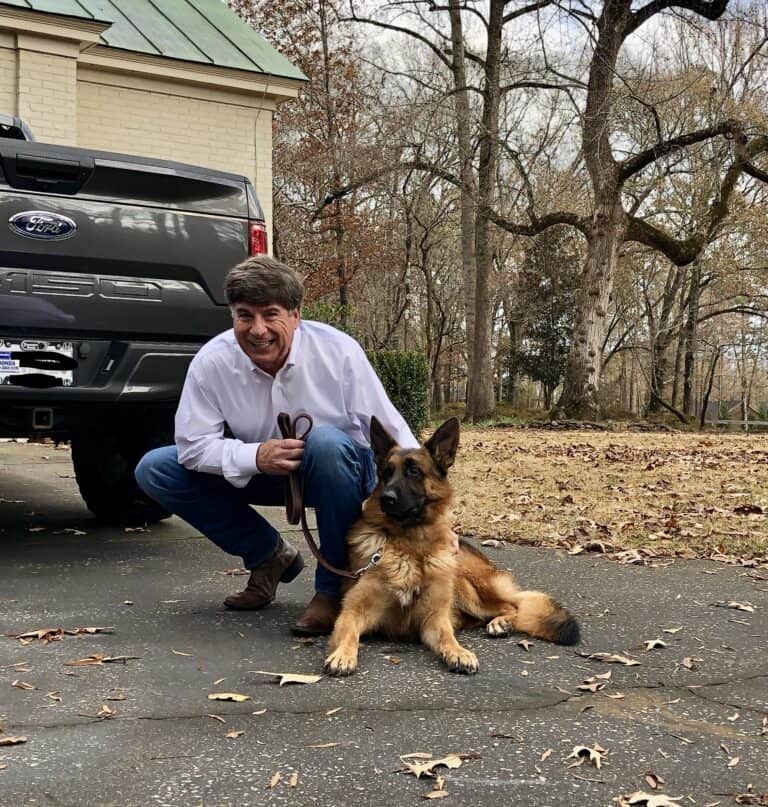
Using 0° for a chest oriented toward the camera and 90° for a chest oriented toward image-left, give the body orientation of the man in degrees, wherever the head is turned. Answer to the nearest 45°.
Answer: approximately 45°

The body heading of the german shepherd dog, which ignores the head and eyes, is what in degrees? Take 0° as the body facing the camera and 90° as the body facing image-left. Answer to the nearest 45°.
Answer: approximately 45°

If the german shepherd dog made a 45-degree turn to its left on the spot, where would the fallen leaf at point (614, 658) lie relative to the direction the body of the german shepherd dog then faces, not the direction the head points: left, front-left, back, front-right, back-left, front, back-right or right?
left

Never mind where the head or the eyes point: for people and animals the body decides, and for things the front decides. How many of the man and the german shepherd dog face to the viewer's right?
0

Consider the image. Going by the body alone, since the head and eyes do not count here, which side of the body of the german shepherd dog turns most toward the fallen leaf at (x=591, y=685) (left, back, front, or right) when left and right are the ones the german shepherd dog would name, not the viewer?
left

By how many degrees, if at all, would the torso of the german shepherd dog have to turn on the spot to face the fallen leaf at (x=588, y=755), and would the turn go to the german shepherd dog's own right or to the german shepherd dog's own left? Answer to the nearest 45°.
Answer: approximately 90° to the german shepherd dog's own left

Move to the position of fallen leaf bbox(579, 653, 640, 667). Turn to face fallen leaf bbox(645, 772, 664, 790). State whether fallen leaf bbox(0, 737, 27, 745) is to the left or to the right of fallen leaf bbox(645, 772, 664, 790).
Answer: right

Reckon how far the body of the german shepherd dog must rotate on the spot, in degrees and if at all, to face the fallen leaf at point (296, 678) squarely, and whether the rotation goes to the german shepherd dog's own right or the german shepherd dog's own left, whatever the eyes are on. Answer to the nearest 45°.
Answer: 0° — it already faces it

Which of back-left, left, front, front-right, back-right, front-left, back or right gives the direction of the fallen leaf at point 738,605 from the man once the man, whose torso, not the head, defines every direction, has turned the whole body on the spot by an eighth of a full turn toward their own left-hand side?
left

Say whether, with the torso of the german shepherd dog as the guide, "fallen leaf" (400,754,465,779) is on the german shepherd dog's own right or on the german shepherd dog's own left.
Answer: on the german shepherd dog's own left
